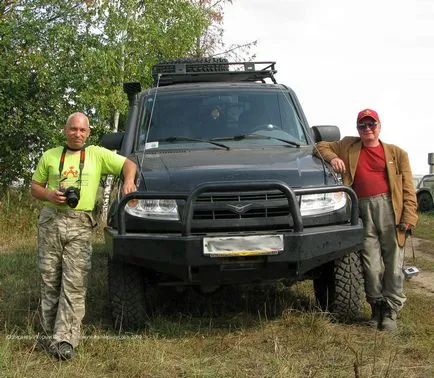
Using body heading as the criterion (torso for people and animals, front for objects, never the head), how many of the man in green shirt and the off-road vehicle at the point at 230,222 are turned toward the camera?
2

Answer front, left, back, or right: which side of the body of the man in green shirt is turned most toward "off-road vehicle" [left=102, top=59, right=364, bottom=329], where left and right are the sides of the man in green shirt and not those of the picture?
left

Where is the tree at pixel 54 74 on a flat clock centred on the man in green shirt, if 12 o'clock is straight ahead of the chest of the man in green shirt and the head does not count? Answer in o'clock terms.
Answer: The tree is roughly at 6 o'clock from the man in green shirt.

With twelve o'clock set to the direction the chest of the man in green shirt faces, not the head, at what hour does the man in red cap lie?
The man in red cap is roughly at 9 o'clock from the man in green shirt.

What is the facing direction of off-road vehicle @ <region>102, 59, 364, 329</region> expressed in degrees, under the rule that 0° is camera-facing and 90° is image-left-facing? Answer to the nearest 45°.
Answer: approximately 0°

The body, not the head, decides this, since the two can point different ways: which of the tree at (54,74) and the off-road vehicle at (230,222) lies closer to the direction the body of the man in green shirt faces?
the off-road vehicle

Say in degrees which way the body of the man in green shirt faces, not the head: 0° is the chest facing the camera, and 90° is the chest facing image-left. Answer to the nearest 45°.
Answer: approximately 0°

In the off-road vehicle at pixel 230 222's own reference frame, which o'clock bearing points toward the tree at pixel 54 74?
The tree is roughly at 5 o'clock from the off-road vehicle.

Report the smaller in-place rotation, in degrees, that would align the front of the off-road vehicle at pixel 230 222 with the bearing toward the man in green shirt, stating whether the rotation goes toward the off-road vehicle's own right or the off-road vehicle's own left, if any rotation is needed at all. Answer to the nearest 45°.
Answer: approximately 90° to the off-road vehicle's own right
